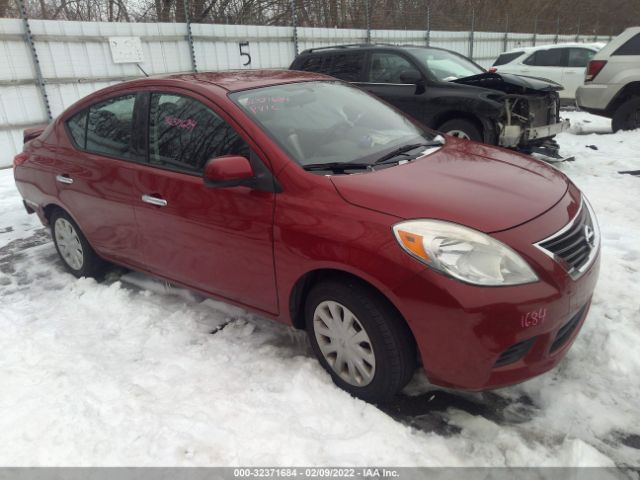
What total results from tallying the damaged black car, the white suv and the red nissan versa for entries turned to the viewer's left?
0

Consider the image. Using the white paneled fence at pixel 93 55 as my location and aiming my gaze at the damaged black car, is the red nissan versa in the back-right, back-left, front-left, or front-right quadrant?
front-right

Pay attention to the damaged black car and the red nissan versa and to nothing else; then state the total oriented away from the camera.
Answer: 0

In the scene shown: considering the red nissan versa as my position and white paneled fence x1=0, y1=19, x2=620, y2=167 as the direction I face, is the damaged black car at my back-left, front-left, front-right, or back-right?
front-right

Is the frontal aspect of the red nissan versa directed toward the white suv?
no

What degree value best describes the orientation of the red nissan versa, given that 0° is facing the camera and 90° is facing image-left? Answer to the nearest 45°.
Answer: approximately 315°

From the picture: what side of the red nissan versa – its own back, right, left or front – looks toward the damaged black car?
left

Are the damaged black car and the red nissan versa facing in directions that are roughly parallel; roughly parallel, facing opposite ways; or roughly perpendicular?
roughly parallel

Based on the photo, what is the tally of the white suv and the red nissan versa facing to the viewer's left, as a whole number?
0

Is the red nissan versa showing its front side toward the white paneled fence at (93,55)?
no

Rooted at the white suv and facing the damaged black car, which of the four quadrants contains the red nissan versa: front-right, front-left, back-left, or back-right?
front-left
